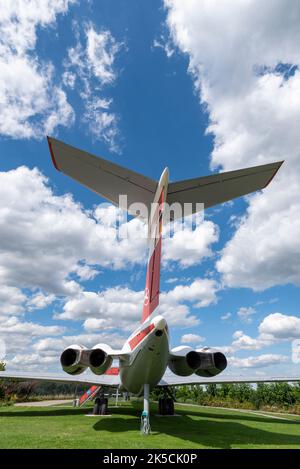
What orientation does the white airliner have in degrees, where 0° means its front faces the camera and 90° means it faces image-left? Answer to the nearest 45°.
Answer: approximately 180°
